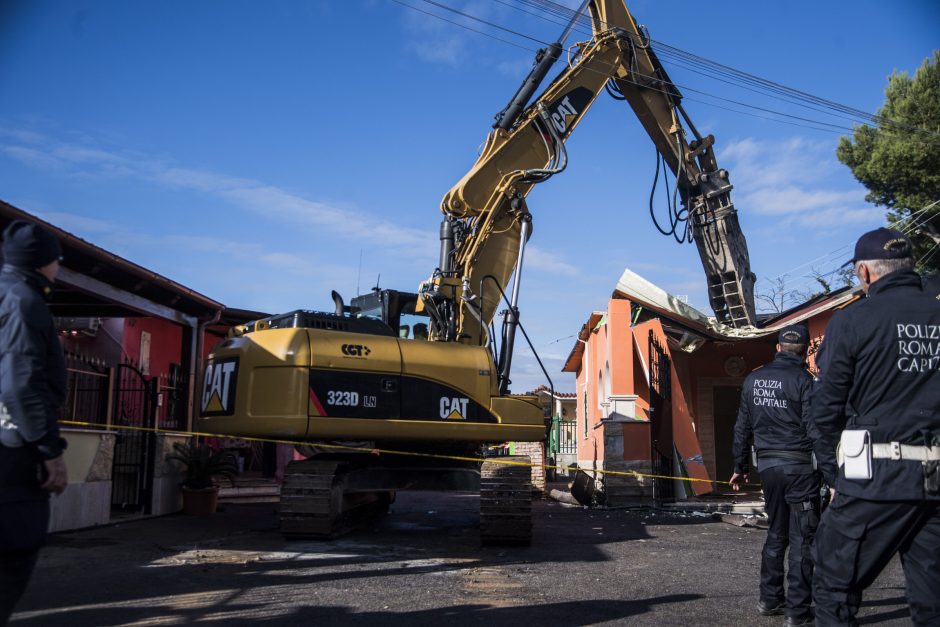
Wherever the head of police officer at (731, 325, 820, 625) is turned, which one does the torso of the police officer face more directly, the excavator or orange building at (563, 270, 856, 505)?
the orange building

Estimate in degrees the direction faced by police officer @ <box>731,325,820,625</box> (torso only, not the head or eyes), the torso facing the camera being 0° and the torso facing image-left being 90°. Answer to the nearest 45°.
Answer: approximately 180°

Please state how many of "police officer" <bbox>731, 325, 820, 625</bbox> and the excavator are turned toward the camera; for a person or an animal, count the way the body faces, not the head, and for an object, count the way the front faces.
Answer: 0

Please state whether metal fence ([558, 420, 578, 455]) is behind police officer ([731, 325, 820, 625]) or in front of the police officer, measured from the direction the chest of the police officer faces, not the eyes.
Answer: in front

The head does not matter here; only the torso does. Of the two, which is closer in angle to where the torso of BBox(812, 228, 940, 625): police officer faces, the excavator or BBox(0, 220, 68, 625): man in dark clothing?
the excavator

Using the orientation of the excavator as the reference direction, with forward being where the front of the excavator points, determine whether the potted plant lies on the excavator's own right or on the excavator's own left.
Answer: on the excavator's own left

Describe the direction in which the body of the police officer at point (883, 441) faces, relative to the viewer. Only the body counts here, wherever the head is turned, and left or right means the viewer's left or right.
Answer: facing away from the viewer and to the left of the viewer

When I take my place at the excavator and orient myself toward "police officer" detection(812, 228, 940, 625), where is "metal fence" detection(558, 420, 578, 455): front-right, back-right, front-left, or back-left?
back-left

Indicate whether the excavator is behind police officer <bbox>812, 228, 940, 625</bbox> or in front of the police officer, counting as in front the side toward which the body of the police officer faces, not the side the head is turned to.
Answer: in front

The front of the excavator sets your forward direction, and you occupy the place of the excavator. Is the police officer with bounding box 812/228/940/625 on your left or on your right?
on your right

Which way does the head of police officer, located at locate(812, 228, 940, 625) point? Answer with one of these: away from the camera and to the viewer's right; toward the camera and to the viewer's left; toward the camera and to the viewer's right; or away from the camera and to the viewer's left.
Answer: away from the camera and to the viewer's left

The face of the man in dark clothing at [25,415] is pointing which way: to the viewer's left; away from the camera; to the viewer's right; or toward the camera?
to the viewer's right

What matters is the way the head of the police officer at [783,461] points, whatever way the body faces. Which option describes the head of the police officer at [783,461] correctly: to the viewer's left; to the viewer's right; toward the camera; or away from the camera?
away from the camera

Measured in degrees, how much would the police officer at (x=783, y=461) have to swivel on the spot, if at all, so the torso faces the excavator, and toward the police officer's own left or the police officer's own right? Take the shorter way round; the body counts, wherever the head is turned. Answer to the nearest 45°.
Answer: approximately 45° to the police officer's own left
